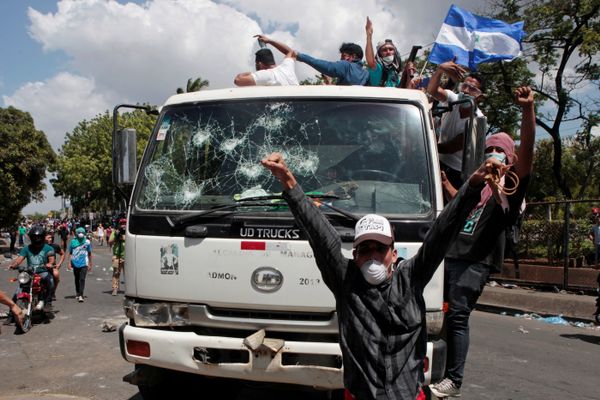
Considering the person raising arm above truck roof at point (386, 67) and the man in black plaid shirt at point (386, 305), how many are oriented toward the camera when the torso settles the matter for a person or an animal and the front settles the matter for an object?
2

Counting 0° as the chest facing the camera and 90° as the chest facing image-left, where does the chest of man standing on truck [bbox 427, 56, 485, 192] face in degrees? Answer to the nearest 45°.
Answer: approximately 45°

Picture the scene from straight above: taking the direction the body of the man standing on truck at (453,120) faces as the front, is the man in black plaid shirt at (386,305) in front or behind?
in front

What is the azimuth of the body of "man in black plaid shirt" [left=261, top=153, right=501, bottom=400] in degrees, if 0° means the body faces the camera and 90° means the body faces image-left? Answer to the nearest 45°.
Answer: approximately 0°

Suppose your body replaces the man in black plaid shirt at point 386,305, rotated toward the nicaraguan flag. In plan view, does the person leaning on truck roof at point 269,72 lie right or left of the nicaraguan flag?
left

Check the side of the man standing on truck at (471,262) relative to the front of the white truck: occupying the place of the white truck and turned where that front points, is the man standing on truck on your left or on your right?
on your left

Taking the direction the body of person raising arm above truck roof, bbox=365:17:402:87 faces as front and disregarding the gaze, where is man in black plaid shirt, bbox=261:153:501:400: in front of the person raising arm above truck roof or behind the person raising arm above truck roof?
in front

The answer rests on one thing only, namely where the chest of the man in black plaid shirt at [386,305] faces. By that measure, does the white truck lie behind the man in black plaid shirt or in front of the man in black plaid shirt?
behind

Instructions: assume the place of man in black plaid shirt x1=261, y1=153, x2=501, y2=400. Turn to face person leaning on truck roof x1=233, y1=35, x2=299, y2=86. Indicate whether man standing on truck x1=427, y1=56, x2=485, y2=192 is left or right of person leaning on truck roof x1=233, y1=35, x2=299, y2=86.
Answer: right

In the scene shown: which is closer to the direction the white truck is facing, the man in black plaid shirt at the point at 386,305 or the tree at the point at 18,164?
the man in black plaid shirt

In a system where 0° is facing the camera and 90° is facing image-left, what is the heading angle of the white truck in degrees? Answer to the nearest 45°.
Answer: approximately 0°
